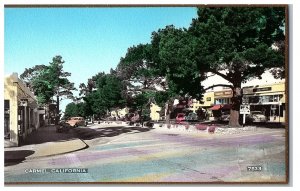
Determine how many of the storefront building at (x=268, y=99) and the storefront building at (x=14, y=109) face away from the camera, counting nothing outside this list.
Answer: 0

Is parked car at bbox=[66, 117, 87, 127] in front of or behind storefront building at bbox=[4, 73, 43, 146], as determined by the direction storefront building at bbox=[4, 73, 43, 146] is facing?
in front

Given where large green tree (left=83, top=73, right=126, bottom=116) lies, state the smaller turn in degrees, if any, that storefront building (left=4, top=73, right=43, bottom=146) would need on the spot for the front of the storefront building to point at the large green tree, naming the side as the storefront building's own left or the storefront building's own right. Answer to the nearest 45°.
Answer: approximately 45° to the storefront building's own left

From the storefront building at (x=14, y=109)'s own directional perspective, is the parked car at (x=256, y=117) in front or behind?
in front

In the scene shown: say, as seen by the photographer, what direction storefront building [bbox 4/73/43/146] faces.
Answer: facing the viewer and to the right of the viewer

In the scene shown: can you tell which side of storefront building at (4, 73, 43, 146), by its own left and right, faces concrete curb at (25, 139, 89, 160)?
front

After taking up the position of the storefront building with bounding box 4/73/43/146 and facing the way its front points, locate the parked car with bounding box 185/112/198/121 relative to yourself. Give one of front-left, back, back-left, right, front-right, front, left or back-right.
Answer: front-left

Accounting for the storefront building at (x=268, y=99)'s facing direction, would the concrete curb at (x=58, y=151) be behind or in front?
in front

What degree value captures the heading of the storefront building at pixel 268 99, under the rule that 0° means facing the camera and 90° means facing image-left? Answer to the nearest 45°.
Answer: approximately 45°

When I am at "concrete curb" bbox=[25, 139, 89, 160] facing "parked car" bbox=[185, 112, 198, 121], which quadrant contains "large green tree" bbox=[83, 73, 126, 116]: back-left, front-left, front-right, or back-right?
front-left
